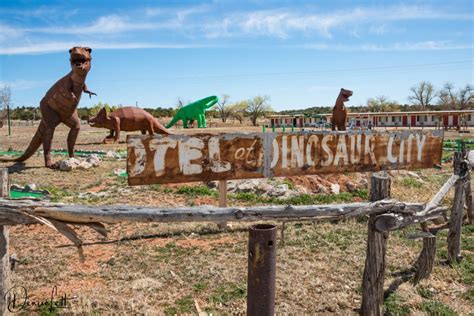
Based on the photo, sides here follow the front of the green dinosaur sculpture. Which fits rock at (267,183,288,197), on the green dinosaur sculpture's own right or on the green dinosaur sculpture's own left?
on the green dinosaur sculpture's own right

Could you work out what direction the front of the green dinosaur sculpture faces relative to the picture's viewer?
facing to the right of the viewer

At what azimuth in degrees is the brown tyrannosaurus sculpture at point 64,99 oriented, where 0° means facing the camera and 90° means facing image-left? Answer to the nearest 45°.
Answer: approximately 315°

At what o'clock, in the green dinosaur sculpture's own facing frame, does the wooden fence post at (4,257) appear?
The wooden fence post is roughly at 3 o'clock from the green dinosaur sculpture.

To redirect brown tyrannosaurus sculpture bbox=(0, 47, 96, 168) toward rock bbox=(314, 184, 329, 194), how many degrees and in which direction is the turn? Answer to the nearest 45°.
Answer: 0° — it already faces it

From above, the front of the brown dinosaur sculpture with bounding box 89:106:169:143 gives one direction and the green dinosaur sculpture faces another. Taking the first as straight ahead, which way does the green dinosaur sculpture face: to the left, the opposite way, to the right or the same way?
the opposite way

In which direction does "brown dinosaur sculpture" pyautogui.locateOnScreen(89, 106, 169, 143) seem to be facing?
to the viewer's left

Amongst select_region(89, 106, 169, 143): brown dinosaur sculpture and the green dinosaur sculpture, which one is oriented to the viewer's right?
the green dinosaur sculpture

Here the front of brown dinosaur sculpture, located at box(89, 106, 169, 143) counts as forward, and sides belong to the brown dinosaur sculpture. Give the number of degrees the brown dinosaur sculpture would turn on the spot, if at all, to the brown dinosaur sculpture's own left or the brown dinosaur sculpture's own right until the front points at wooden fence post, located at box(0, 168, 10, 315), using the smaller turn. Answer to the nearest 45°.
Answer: approximately 90° to the brown dinosaur sculpture's own left

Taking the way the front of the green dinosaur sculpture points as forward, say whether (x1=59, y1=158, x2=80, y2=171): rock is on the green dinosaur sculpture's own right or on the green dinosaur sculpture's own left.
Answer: on the green dinosaur sculpture's own right
